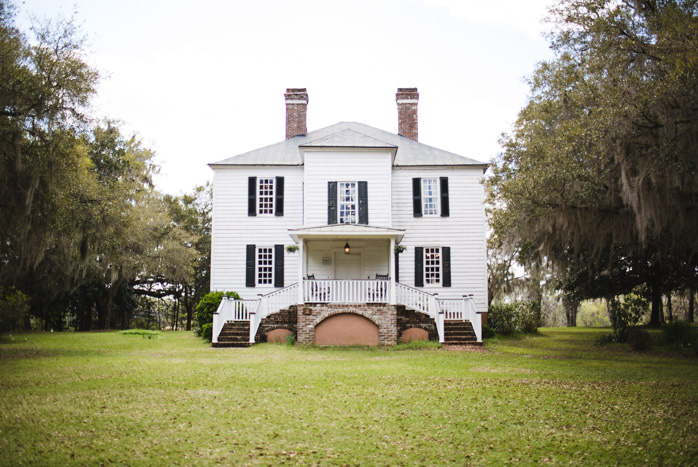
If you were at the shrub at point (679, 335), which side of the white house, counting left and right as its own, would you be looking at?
left

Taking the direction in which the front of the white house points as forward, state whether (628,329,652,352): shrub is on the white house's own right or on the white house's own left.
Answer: on the white house's own left

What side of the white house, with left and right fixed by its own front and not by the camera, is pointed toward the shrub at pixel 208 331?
right

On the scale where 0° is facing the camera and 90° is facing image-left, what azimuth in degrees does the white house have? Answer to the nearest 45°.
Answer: approximately 0°

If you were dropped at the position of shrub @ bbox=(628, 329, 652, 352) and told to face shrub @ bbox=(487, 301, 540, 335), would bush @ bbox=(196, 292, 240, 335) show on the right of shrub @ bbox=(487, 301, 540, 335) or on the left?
left

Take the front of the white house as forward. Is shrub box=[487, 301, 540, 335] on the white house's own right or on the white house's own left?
on the white house's own left

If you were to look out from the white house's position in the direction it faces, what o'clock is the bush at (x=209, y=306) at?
The bush is roughly at 3 o'clock from the white house.
